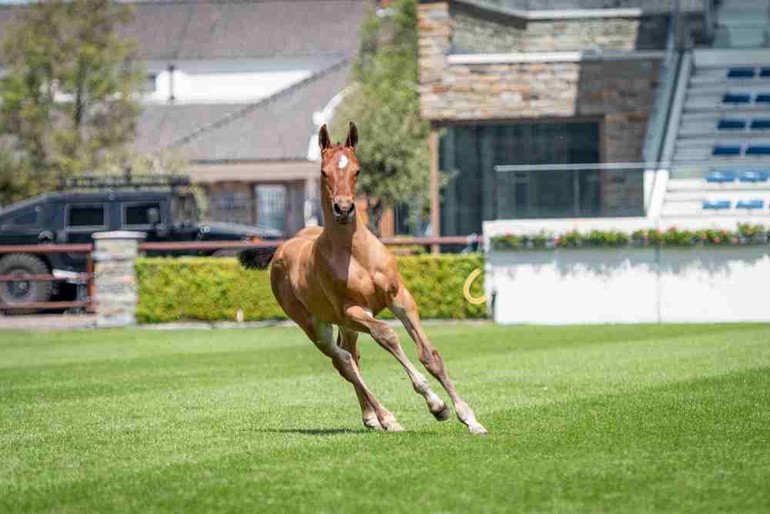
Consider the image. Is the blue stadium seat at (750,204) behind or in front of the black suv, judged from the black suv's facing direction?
in front

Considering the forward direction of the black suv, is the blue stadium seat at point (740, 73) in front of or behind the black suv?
in front

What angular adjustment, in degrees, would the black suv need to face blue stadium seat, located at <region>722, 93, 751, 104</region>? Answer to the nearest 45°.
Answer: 0° — it already faces it

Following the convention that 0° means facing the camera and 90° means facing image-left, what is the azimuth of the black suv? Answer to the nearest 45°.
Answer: approximately 270°

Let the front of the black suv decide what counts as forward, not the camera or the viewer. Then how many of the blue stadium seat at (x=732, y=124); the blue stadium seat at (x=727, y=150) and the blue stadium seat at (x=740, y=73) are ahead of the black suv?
3

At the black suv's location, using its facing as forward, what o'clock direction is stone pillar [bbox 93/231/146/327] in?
The stone pillar is roughly at 3 o'clock from the black suv.

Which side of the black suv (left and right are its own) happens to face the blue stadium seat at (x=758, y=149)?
front

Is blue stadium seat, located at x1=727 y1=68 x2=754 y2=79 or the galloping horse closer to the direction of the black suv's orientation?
the blue stadium seat

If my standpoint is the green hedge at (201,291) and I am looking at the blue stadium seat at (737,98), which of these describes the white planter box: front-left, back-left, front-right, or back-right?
front-right

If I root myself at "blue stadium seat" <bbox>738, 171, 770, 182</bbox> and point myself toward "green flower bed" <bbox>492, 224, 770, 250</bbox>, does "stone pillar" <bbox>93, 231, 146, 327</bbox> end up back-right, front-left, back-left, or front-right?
front-right

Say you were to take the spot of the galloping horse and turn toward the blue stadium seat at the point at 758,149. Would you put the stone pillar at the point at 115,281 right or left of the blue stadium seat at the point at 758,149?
left

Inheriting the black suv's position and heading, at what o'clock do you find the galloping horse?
The galloping horse is roughly at 3 o'clock from the black suv.

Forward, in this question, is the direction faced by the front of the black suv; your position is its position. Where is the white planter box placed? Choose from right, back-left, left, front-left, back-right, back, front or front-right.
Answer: front-right

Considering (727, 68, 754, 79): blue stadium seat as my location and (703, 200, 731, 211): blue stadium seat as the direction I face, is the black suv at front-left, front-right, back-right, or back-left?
front-right

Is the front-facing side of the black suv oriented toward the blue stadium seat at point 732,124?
yes
